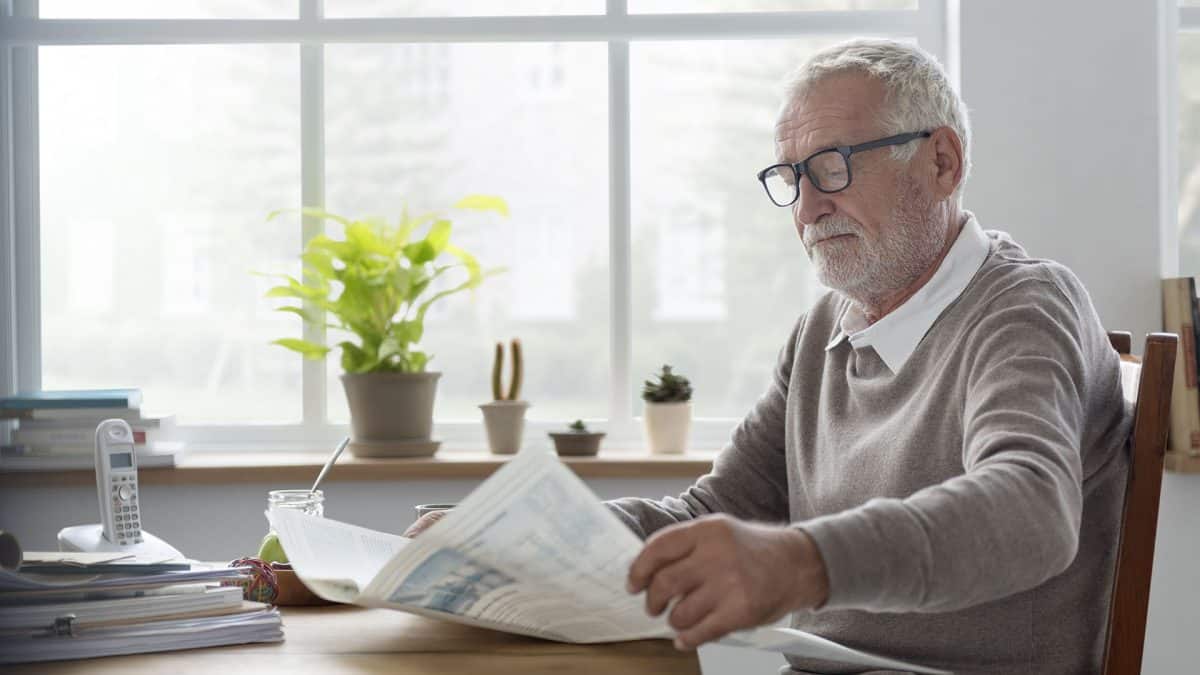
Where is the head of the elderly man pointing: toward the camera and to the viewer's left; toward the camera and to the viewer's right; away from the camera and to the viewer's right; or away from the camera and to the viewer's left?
toward the camera and to the viewer's left

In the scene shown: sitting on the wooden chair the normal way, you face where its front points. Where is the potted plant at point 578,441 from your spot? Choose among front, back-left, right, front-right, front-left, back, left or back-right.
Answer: front-right

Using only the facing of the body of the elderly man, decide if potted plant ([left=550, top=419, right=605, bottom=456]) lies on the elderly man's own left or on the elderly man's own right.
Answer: on the elderly man's own right

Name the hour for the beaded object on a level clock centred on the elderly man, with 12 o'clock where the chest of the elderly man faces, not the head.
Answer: The beaded object is roughly at 1 o'clock from the elderly man.

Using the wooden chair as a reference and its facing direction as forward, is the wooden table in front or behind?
in front

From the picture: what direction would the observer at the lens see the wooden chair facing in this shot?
facing to the left of the viewer

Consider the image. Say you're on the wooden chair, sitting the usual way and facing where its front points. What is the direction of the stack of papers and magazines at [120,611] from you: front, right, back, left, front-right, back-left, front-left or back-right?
front-left

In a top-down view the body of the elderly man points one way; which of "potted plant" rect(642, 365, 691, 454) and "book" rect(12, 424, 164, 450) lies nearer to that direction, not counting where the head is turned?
the book

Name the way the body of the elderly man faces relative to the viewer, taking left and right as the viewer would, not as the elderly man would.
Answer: facing the viewer and to the left of the viewer

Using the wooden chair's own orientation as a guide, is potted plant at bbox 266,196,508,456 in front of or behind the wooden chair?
in front
